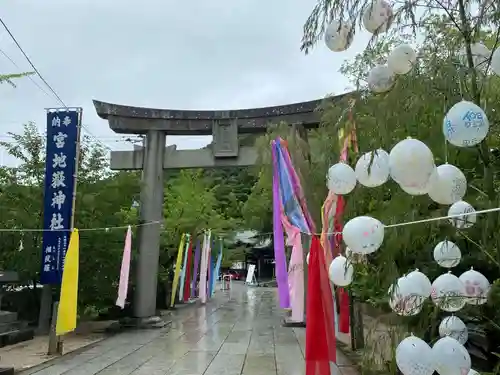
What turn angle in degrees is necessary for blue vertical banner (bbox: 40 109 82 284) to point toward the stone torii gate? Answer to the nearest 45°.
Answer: approximately 135° to its left

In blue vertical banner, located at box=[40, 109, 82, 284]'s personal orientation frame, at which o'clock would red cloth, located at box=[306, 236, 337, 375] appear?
The red cloth is roughly at 11 o'clock from the blue vertical banner.

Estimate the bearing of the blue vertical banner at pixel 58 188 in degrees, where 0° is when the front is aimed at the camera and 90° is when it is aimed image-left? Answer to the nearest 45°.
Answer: approximately 0°

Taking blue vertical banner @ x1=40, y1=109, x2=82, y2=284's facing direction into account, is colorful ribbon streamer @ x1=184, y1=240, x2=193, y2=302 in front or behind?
behind
